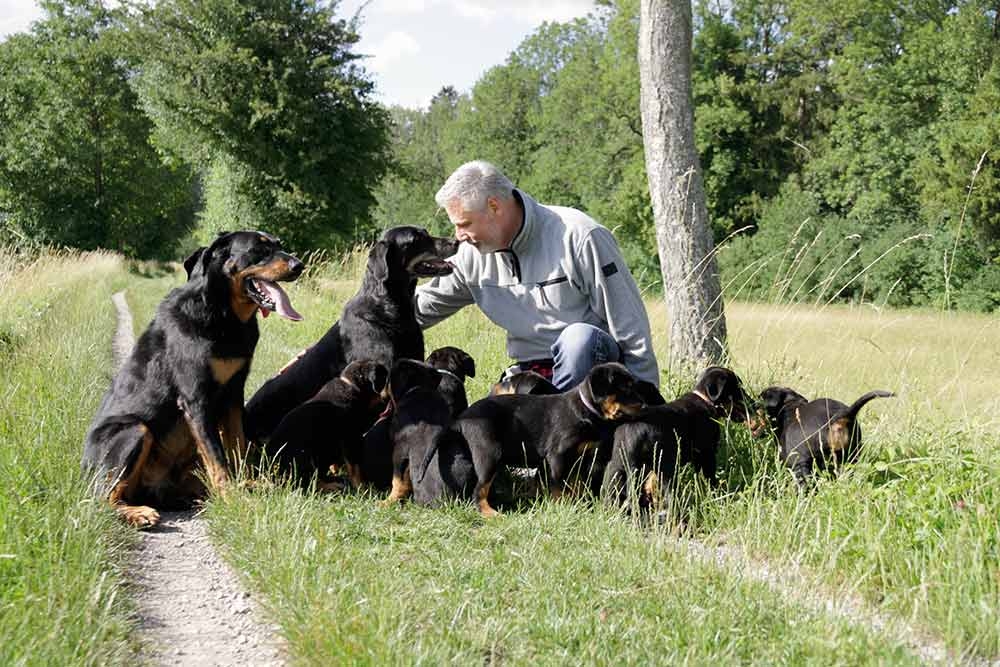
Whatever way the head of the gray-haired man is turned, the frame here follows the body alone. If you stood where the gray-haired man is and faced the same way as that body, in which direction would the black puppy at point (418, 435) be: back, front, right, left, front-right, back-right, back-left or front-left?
front

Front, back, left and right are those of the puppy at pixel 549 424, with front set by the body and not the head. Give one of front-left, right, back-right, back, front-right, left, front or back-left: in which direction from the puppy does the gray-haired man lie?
left

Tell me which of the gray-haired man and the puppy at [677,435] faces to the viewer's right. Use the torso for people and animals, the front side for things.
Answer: the puppy

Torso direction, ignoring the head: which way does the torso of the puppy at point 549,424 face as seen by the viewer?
to the viewer's right

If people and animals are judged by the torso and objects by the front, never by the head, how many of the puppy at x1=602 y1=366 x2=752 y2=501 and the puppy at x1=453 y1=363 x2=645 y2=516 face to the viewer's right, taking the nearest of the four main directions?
2

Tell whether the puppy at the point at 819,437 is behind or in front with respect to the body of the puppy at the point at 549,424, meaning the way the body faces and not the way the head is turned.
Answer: in front

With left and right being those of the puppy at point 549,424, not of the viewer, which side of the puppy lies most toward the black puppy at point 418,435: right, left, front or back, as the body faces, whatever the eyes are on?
back

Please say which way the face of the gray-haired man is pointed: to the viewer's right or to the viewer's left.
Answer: to the viewer's left

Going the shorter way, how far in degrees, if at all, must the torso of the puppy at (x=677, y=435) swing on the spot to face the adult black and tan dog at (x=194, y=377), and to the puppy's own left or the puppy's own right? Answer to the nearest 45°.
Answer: approximately 180°

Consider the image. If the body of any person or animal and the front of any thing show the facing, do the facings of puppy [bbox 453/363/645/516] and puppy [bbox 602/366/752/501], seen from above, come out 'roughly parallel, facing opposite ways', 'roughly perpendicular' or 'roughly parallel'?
roughly parallel

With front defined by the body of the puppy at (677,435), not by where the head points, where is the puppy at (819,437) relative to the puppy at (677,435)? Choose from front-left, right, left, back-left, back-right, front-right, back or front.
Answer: front

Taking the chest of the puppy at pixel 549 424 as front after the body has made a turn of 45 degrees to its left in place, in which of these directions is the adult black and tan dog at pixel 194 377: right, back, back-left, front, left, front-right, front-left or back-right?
back-left

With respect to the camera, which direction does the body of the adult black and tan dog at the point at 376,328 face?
to the viewer's right

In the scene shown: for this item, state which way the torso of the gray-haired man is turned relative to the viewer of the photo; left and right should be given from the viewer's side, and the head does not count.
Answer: facing the viewer and to the left of the viewer

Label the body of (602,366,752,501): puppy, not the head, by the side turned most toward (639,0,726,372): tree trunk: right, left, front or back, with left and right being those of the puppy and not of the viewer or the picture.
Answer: left
